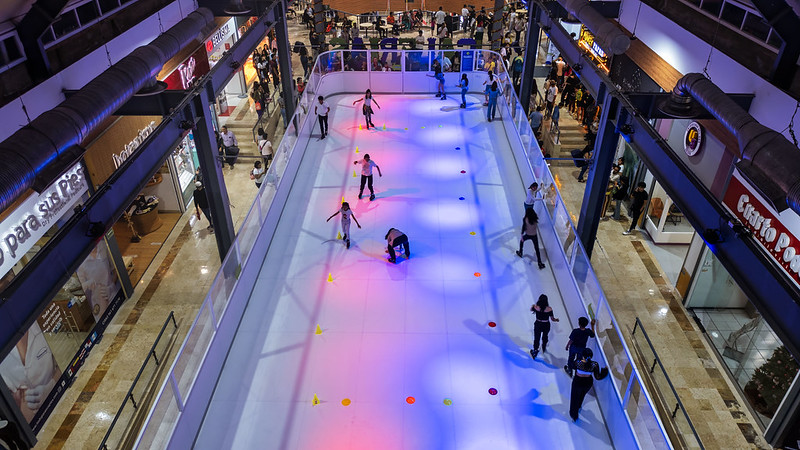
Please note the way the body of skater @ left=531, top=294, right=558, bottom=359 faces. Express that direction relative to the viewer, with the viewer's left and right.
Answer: facing away from the viewer

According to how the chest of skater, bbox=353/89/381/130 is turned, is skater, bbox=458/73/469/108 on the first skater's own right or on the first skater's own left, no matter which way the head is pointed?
on the first skater's own left

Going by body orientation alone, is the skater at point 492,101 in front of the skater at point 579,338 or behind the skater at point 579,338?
in front

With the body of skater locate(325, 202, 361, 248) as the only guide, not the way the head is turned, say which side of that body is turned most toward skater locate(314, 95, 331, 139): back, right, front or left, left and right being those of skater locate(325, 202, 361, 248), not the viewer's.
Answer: back

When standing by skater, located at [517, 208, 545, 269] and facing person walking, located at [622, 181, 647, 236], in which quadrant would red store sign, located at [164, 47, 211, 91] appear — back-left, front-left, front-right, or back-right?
back-left

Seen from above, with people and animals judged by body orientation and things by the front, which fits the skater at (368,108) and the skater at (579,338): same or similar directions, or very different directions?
very different directions

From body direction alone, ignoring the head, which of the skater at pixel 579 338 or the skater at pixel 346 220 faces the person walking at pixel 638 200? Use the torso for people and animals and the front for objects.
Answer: the skater at pixel 579 338

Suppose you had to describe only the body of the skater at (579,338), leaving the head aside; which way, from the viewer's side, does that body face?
away from the camera

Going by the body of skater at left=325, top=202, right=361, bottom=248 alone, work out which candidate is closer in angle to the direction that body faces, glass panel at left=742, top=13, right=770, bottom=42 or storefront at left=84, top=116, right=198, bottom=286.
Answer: the storefront

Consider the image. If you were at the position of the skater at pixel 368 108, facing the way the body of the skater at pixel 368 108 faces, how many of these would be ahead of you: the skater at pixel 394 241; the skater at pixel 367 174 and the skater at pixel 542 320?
3
